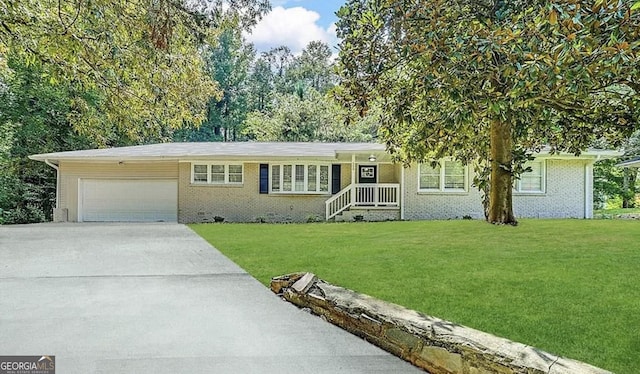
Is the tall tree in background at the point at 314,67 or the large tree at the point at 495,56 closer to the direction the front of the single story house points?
the large tree

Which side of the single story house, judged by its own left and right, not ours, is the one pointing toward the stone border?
front

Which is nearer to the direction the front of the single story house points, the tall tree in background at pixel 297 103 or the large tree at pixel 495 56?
the large tree

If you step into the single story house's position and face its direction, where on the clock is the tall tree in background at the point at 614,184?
The tall tree in background is roughly at 8 o'clock from the single story house.

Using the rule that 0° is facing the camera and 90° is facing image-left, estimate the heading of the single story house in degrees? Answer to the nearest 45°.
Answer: approximately 0°

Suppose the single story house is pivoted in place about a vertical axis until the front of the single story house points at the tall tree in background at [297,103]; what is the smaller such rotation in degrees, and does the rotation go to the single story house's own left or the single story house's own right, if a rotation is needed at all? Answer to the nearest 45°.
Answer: approximately 180°

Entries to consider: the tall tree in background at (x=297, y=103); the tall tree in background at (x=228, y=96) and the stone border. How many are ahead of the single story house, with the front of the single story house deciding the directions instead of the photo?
1

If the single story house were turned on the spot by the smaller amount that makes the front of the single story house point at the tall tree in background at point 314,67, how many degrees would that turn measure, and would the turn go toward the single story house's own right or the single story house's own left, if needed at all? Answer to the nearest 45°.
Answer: approximately 180°
